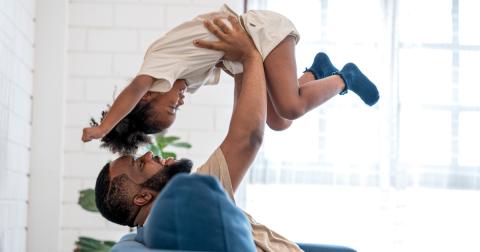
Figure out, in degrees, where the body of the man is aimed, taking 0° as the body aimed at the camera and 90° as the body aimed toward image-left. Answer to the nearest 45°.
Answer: approximately 270°

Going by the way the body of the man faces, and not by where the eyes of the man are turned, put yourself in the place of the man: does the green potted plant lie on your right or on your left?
on your left
